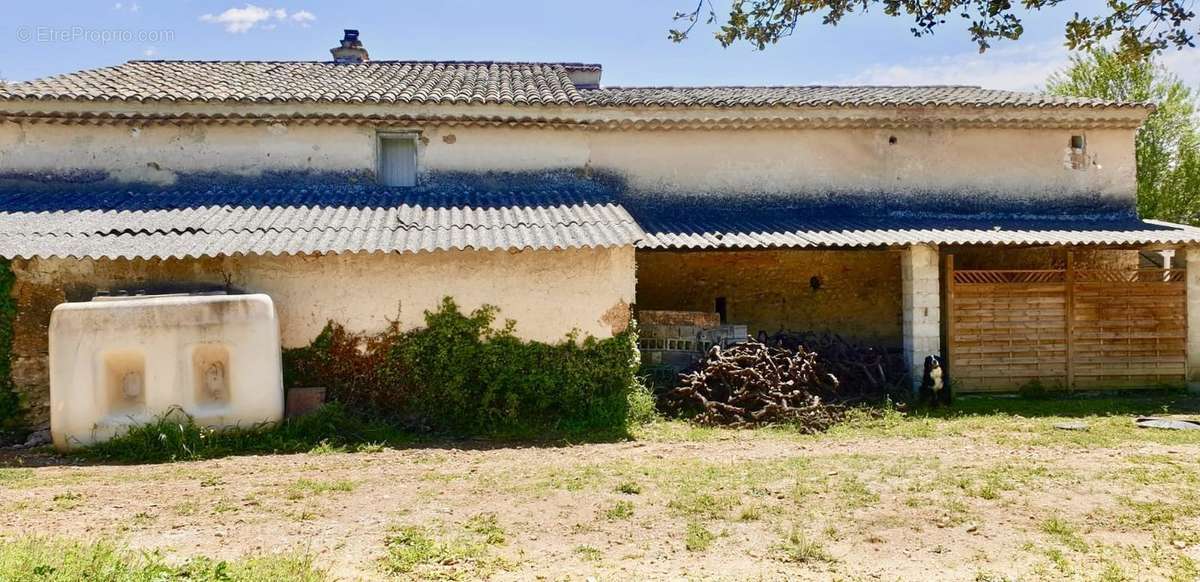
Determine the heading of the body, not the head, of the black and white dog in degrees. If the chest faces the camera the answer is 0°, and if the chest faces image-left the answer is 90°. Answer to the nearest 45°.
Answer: approximately 0°

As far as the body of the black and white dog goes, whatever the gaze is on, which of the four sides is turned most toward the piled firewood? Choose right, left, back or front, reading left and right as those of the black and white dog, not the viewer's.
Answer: right

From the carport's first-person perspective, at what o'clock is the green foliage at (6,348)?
The green foliage is roughly at 2 o'clock from the carport.

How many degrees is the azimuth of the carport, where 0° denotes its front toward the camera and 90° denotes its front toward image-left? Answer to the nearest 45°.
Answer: approximately 0°

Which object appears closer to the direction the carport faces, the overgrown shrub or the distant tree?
the overgrown shrub

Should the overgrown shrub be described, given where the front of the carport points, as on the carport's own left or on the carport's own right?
on the carport's own right

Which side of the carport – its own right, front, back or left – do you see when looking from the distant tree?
back

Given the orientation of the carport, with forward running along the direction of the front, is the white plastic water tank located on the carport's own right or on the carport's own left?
on the carport's own right

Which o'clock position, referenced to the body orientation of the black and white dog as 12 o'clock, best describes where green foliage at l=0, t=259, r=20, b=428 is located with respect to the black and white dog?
The green foliage is roughly at 2 o'clock from the black and white dog.

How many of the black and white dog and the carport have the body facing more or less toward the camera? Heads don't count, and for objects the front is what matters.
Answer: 2

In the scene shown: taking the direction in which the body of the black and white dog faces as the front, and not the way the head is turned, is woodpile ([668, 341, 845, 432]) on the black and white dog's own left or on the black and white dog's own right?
on the black and white dog's own right

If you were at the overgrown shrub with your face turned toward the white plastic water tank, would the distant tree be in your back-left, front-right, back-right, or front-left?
back-right
